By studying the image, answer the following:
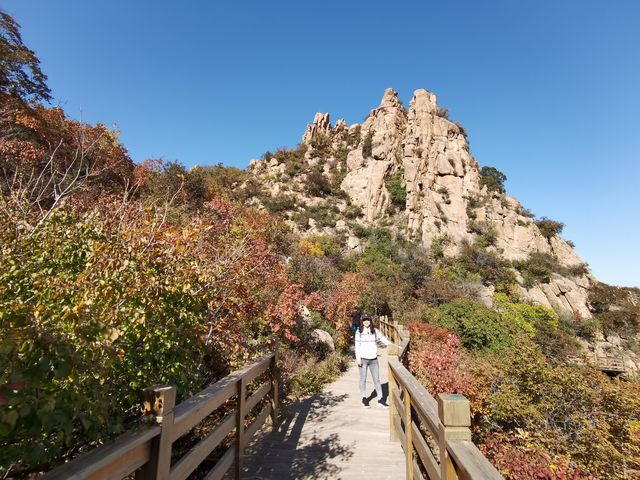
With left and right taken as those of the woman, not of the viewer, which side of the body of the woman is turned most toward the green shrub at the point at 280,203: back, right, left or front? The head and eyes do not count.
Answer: back

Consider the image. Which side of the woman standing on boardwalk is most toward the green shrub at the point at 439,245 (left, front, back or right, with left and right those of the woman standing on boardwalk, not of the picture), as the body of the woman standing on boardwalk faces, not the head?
back

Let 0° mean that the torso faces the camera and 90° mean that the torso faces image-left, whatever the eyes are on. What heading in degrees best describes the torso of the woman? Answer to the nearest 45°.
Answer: approximately 0°

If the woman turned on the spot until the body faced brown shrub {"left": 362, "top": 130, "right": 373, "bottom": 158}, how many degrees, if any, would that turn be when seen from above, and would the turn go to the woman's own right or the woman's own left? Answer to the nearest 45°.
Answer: approximately 180°

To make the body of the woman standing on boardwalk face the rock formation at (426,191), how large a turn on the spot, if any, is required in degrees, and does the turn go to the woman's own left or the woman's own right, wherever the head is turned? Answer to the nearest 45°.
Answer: approximately 180°

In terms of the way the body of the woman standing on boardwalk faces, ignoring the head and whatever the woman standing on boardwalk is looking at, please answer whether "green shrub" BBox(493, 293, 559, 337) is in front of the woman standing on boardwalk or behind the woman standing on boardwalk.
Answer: behind

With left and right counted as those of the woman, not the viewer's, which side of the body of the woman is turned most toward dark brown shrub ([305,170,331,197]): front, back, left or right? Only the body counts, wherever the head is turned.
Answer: back

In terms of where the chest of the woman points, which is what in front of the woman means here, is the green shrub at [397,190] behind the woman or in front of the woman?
behind

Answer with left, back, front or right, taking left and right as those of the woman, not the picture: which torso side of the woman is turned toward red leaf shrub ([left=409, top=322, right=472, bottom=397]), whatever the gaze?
left
